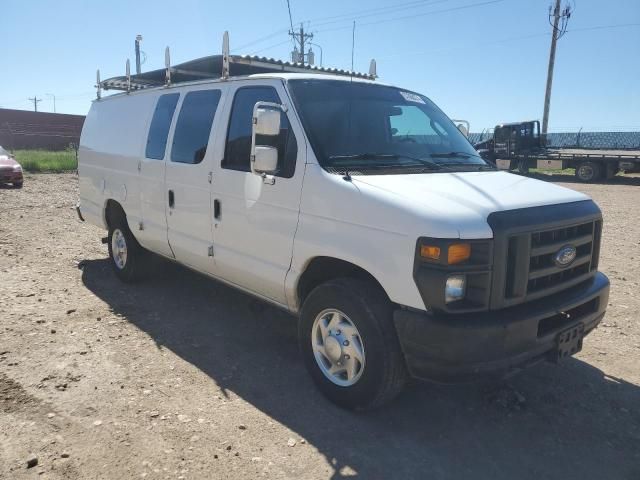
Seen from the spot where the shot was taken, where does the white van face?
facing the viewer and to the right of the viewer

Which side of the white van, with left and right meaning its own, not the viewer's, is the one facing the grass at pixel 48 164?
back

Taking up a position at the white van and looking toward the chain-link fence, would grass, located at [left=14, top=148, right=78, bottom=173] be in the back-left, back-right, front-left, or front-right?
front-left

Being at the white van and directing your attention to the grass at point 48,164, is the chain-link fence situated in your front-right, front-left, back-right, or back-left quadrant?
front-right

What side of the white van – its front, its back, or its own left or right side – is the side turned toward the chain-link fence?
left
